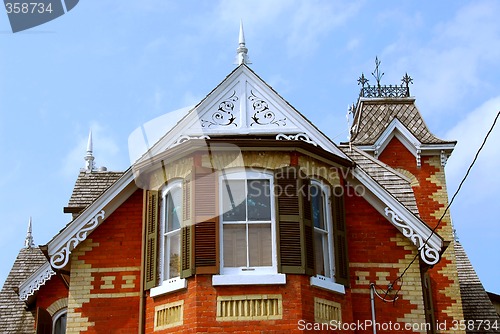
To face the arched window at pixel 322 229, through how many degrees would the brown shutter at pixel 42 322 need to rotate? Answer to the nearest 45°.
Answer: approximately 45° to its left

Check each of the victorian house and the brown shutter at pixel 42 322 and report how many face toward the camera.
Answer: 2
